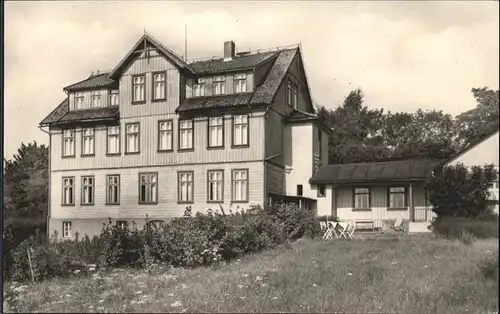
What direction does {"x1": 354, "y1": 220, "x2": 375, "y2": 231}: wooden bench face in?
toward the camera
